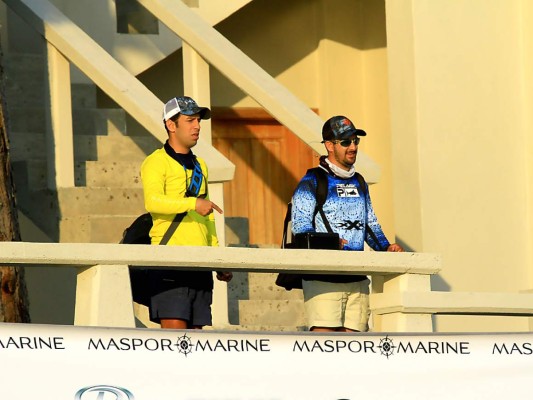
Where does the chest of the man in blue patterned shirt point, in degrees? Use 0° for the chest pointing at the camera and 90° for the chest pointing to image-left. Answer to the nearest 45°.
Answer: approximately 315°

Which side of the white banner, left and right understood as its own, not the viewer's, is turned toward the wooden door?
back

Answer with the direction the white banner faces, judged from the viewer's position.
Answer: facing the viewer

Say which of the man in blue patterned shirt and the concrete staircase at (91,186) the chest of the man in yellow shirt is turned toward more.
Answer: the man in blue patterned shirt

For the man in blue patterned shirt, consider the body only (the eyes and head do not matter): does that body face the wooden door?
no

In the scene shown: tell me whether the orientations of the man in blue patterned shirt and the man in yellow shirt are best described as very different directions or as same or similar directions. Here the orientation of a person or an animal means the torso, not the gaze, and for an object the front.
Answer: same or similar directions

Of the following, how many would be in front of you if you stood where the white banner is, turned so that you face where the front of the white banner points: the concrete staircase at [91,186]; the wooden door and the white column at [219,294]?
0

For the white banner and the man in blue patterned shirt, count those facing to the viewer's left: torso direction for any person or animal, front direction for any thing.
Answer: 0

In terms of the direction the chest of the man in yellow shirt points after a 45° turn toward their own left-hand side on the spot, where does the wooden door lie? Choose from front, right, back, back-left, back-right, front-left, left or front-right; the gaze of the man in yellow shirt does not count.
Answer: left

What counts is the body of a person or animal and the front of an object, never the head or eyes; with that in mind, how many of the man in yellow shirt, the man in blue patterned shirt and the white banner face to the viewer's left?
0

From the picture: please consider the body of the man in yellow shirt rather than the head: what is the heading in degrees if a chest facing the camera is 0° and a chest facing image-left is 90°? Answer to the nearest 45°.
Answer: approximately 315°

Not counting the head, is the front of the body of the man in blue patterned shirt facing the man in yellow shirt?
no

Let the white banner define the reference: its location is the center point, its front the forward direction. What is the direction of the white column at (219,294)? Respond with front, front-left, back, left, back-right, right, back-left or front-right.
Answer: back
